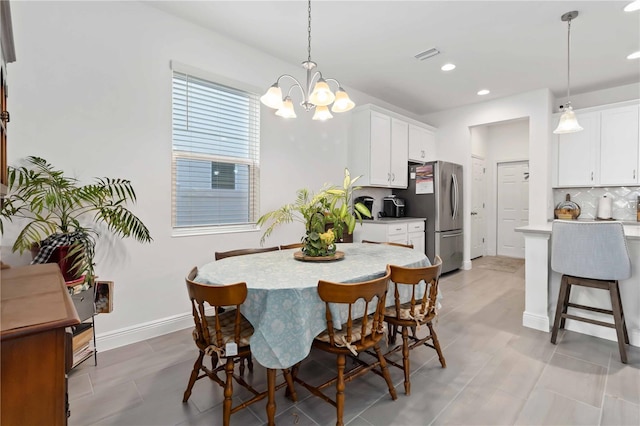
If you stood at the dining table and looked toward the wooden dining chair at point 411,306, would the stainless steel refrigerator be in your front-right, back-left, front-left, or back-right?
front-left

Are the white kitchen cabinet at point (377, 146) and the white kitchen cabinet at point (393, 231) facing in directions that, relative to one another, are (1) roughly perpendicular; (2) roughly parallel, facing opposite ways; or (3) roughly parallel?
roughly parallel

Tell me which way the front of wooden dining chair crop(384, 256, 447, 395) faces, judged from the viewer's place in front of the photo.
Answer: facing away from the viewer and to the left of the viewer

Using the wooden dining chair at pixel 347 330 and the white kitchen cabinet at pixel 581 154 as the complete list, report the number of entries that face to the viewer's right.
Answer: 0

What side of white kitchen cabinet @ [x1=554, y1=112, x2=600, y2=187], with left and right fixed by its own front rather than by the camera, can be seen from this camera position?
front

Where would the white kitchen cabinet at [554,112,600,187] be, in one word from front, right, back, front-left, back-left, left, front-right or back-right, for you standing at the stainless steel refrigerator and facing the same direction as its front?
front-left

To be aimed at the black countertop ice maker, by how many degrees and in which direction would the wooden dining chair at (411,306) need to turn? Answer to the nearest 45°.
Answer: approximately 45° to its right

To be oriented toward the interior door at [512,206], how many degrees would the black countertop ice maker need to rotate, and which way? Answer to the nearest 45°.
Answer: approximately 90° to its left

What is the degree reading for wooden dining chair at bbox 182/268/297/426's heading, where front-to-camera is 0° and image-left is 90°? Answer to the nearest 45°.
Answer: approximately 225°

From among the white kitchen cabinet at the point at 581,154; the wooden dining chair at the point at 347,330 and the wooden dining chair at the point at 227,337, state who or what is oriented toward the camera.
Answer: the white kitchen cabinet

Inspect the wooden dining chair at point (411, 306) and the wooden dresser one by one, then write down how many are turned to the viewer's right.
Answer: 1

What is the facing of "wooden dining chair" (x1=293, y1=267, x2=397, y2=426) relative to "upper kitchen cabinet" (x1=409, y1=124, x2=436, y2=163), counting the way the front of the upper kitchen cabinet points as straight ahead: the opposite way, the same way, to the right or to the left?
the opposite way

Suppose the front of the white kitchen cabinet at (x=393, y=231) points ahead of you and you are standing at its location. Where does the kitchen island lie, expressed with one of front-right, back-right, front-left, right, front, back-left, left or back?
front

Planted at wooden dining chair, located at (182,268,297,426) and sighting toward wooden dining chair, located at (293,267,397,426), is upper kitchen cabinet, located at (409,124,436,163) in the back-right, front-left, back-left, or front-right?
front-left

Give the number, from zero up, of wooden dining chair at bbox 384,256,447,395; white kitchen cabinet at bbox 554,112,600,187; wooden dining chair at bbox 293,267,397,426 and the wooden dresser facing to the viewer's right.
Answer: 1

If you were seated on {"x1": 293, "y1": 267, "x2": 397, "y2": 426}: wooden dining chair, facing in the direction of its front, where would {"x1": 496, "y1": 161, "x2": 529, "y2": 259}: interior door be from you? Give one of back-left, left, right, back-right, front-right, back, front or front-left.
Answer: right

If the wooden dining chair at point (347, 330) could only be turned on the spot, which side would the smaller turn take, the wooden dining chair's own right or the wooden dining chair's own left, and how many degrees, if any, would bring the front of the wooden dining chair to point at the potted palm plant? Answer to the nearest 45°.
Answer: approximately 45° to the wooden dining chair's own left

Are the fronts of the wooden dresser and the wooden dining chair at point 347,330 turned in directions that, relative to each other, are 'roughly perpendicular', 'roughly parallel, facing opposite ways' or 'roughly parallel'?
roughly perpendicular
